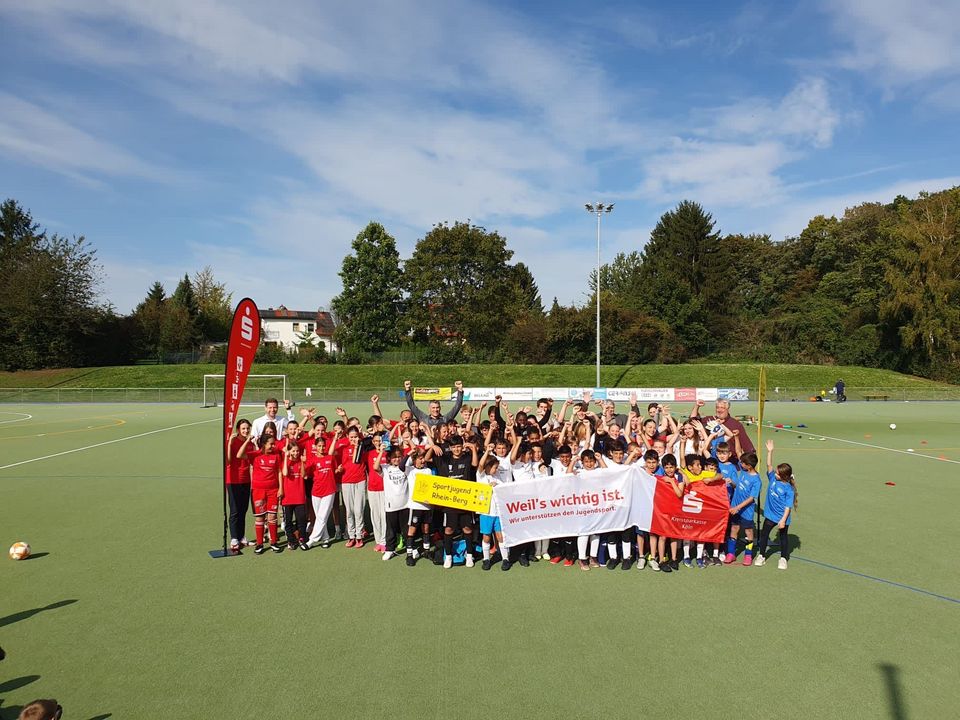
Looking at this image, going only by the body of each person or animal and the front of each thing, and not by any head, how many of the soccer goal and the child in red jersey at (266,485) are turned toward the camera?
2

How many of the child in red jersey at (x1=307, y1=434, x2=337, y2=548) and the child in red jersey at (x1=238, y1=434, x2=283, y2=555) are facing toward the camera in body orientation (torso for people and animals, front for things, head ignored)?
2

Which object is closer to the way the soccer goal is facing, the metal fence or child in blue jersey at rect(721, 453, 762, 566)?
the child in blue jersey

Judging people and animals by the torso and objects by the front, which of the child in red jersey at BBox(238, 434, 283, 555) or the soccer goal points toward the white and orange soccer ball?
the soccer goal

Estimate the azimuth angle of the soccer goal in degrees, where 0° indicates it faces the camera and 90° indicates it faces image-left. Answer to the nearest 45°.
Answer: approximately 0°

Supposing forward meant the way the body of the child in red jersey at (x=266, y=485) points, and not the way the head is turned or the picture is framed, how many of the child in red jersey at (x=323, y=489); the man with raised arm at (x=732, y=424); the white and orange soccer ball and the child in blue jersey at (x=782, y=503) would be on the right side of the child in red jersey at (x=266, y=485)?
1

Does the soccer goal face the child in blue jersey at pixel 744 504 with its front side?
yes

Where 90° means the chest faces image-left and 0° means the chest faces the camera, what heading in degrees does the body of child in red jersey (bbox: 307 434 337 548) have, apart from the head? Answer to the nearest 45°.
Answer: approximately 0°
